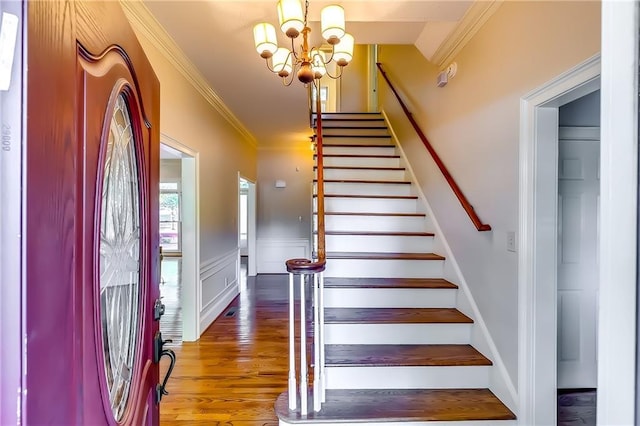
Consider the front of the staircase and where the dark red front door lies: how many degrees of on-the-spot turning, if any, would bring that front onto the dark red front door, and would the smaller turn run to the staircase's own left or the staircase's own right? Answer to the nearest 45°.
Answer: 0° — it already faces it

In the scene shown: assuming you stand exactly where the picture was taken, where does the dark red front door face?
facing the viewer and to the right of the viewer

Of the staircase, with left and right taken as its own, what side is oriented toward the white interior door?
left

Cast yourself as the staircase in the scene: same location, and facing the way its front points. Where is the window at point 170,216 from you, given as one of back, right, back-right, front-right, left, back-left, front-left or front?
back-right

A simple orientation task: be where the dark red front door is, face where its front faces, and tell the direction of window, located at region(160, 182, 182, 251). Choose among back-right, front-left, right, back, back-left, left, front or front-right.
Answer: back-left

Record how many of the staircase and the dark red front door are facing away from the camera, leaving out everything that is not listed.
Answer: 0

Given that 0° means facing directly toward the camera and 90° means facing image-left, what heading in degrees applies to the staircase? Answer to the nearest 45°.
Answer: approximately 0°

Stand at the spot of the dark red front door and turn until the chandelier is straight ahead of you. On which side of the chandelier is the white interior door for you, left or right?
right

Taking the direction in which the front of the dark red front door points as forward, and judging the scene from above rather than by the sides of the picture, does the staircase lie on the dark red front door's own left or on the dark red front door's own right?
on the dark red front door's own left

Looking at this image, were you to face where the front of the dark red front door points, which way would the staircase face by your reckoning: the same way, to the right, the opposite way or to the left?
to the right
